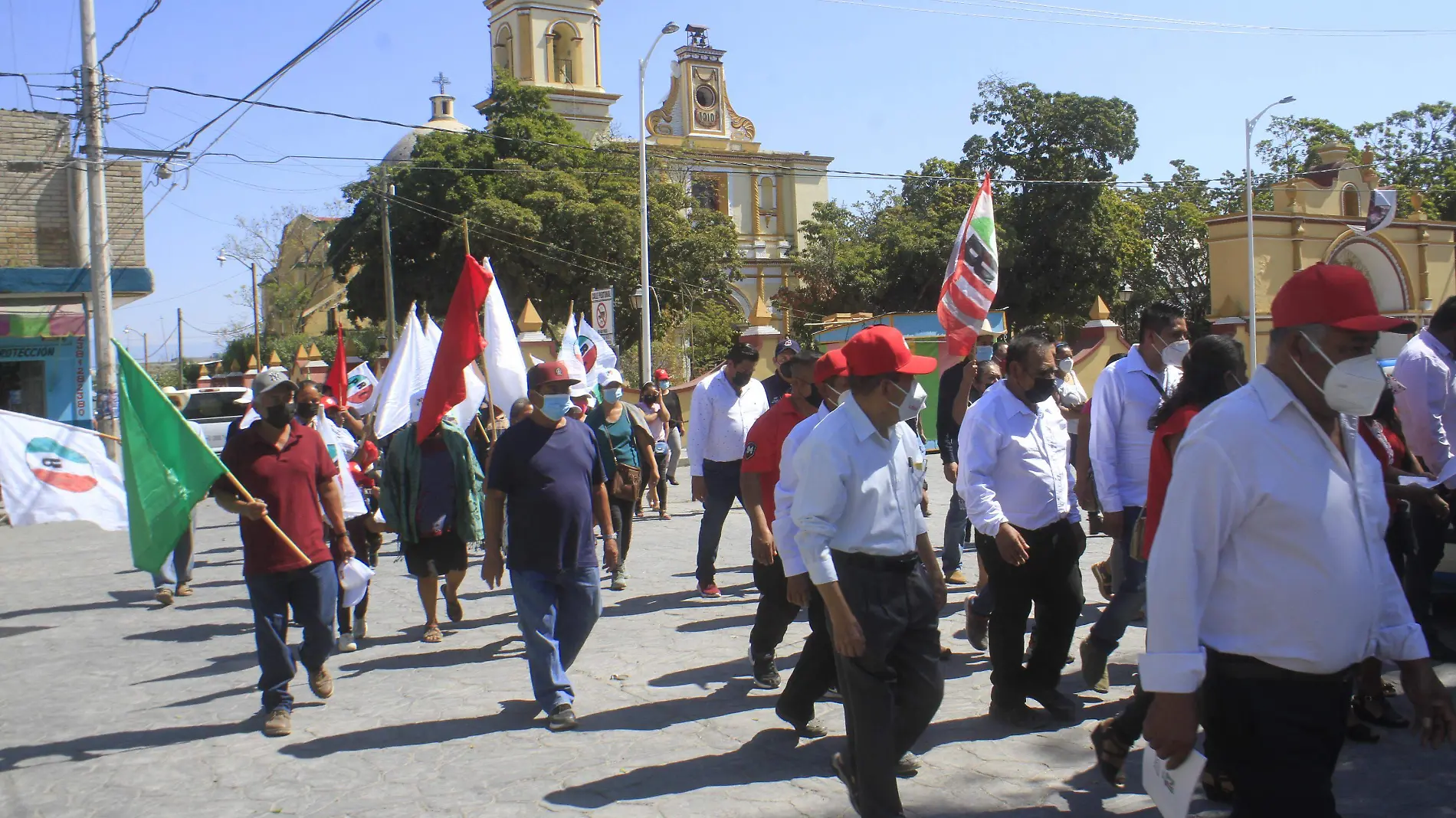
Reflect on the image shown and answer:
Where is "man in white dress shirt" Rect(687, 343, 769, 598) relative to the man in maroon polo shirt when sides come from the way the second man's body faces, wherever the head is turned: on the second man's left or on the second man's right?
on the second man's left

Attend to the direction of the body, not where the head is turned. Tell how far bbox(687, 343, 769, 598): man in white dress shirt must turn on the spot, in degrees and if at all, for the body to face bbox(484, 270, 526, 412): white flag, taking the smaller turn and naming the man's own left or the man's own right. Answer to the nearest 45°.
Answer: approximately 90° to the man's own right

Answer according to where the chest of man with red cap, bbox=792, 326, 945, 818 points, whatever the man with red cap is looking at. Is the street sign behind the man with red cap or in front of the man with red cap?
behind

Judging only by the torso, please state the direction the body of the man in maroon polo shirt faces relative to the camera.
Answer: toward the camera

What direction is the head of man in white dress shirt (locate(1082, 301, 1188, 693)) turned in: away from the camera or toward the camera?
toward the camera

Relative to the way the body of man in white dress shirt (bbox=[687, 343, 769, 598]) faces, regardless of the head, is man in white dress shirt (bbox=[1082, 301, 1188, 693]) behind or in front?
in front

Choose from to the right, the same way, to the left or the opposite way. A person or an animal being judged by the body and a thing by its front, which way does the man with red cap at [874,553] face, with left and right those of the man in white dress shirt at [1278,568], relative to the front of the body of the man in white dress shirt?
the same way

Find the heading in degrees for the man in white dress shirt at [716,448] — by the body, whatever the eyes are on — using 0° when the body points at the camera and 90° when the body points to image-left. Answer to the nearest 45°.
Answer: approximately 315°

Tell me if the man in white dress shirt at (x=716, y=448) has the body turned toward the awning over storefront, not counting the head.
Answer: no

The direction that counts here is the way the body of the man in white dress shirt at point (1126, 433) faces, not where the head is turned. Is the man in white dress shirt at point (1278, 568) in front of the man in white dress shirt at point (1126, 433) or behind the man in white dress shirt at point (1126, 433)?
in front

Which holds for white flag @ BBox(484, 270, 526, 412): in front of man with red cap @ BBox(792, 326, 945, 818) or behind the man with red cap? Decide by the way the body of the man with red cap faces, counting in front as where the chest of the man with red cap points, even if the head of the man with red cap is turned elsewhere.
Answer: behind

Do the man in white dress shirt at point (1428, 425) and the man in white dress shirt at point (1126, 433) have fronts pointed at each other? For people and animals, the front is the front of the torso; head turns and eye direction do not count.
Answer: no

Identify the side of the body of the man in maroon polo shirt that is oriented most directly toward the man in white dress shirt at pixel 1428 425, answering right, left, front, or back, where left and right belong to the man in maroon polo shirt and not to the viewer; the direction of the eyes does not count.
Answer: left

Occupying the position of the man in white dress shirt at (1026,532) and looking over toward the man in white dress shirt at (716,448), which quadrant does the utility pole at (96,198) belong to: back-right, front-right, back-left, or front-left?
front-left
